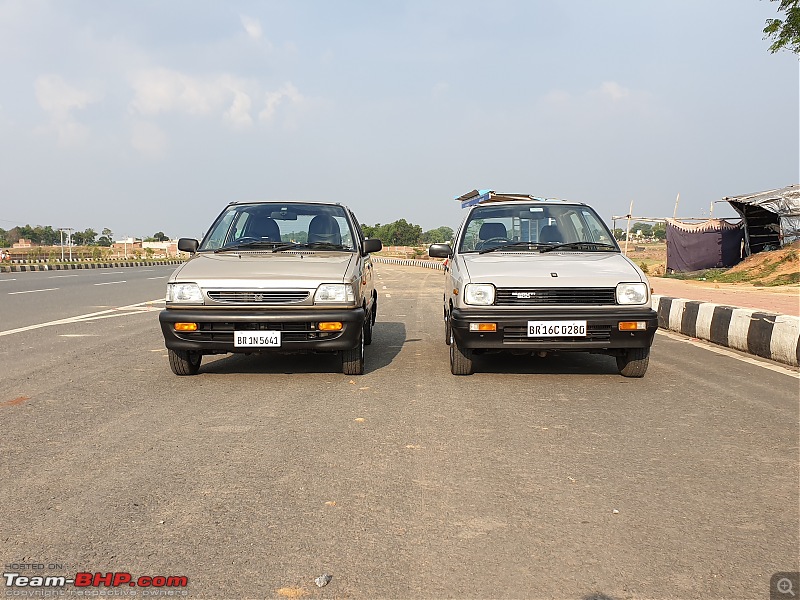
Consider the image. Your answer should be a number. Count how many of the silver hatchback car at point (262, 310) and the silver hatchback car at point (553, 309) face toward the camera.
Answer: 2

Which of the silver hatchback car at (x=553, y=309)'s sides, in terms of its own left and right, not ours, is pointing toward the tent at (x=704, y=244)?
back

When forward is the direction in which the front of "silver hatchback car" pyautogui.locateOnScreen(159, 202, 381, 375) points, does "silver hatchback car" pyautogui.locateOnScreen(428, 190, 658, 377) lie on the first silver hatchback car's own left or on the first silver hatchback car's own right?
on the first silver hatchback car's own left

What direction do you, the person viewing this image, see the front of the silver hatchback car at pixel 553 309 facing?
facing the viewer

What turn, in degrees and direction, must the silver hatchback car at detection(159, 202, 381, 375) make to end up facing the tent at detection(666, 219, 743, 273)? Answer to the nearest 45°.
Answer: approximately 135° to its left

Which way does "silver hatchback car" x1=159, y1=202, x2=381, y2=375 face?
toward the camera

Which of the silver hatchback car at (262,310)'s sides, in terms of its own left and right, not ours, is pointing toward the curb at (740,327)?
left
